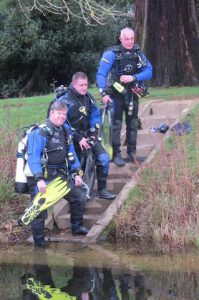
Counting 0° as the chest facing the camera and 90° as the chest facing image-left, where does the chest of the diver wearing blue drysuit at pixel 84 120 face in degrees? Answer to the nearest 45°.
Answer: approximately 315°

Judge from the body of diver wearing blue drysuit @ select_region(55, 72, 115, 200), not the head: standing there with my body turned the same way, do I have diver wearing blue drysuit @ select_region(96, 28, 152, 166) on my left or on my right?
on my left
